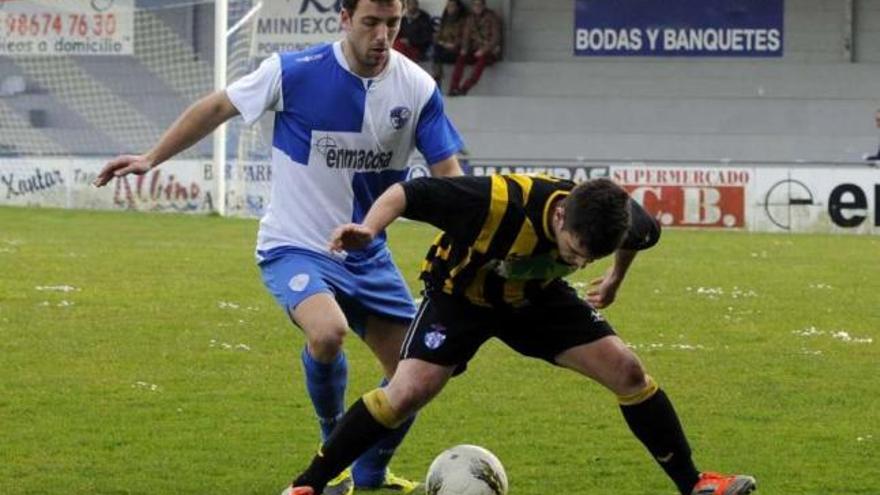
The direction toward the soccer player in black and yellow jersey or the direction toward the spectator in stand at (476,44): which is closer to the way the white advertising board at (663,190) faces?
the soccer player in black and yellow jersey

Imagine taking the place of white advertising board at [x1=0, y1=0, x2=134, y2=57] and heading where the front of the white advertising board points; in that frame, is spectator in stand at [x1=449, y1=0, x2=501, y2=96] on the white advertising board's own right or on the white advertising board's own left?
on the white advertising board's own left

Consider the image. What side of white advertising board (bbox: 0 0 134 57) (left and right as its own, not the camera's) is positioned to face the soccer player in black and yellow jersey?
front

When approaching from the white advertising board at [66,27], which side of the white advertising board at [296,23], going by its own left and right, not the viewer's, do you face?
right

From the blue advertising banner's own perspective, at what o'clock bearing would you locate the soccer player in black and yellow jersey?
The soccer player in black and yellow jersey is roughly at 12 o'clock from the blue advertising banner.

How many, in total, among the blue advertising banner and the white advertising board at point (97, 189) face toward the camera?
2

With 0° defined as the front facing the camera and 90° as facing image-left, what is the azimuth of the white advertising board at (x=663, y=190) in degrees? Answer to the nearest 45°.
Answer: approximately 0°
